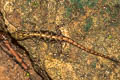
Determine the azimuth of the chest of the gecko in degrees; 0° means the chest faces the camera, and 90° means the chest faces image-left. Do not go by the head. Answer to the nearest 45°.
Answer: approximately 90°
